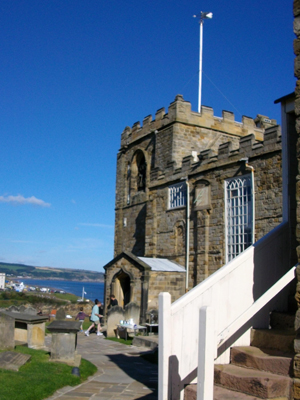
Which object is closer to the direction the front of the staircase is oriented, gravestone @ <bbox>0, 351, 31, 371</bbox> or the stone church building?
the gravestone

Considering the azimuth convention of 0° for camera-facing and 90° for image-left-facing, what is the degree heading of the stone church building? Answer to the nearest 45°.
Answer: approximately 45°

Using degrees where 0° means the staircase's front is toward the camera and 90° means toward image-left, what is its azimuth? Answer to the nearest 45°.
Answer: approximately 45°

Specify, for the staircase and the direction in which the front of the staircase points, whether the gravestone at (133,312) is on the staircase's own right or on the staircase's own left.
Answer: on the staircase's own right

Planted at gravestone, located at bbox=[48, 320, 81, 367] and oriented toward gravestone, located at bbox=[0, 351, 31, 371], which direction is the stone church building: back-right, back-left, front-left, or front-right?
back-right

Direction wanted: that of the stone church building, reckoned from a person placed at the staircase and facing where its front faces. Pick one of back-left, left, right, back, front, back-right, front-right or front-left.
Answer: back-right

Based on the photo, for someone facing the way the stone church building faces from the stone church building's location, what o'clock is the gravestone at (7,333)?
The gravestone is roughly at 11 o'clock from the stone church building.

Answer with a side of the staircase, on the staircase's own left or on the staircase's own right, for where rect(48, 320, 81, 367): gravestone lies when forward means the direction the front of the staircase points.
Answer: on the staircase's own right
